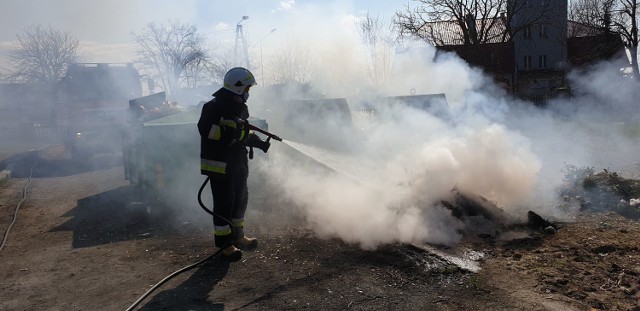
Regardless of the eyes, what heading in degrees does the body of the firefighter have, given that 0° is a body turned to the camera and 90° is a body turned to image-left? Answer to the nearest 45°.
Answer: approximately 270°

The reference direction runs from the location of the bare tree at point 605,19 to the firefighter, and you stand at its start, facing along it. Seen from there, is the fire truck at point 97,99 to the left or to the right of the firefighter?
right

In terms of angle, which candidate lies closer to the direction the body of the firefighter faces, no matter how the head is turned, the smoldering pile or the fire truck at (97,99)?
the smoldering pile

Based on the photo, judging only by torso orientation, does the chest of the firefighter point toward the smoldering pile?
yes

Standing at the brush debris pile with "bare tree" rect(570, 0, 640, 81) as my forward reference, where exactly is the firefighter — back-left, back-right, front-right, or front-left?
back-left

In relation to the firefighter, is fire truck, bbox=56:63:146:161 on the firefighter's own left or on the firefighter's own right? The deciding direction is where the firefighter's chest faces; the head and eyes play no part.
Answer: on the firefighter's own left
